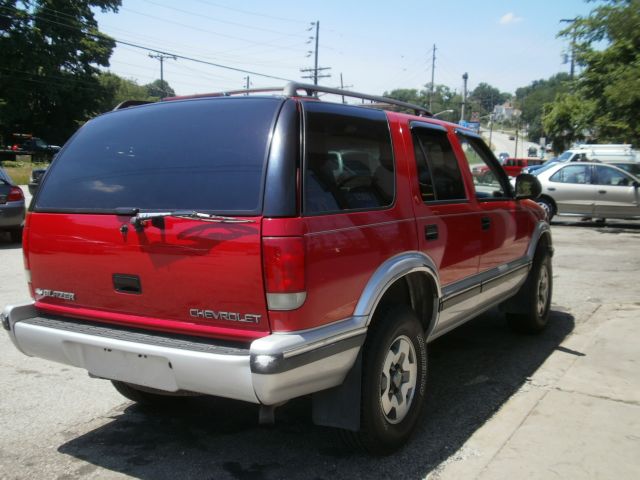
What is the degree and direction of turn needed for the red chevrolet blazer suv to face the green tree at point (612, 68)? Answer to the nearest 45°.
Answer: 0° — it already faces it

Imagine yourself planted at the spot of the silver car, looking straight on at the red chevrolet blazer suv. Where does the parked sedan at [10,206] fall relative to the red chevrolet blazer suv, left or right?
right

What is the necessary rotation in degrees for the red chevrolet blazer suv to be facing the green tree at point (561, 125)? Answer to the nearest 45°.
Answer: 0° — it already faces it

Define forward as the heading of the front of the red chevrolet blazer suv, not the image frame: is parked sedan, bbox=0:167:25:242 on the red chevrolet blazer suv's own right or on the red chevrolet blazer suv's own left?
on the red chevrolet blazer suv's own left

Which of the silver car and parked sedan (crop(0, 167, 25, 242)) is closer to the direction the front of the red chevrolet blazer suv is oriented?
the silver car

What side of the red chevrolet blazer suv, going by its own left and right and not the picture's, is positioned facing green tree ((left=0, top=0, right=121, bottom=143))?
left

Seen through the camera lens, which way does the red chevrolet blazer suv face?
facing away from the viewer and to the right of the viewer

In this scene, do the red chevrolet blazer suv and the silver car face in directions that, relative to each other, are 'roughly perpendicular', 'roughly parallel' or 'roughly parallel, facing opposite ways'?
roughly perpendicular
